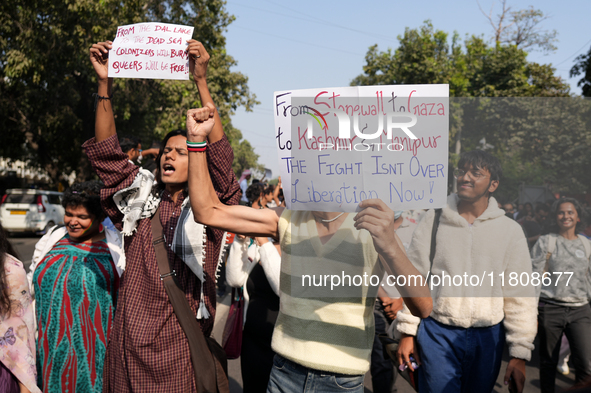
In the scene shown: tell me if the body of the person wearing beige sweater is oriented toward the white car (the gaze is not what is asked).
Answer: no

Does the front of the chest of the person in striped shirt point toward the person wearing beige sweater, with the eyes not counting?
no

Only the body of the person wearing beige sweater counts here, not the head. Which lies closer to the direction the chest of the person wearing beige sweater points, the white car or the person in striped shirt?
the person in striped shirt

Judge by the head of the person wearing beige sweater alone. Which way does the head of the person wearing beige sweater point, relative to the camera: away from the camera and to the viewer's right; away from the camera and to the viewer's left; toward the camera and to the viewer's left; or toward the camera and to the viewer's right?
toward the camera and to the viewer's left

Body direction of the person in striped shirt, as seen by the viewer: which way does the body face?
toward the camera

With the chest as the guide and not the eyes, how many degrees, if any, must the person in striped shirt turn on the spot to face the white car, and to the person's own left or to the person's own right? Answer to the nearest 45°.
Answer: approximately 135° to the person's own right

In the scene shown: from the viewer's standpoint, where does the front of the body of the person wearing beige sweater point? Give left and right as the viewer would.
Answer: facing the viewer

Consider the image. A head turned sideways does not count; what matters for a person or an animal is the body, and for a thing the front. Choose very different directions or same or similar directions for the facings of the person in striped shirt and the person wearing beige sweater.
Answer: same or similar directions
